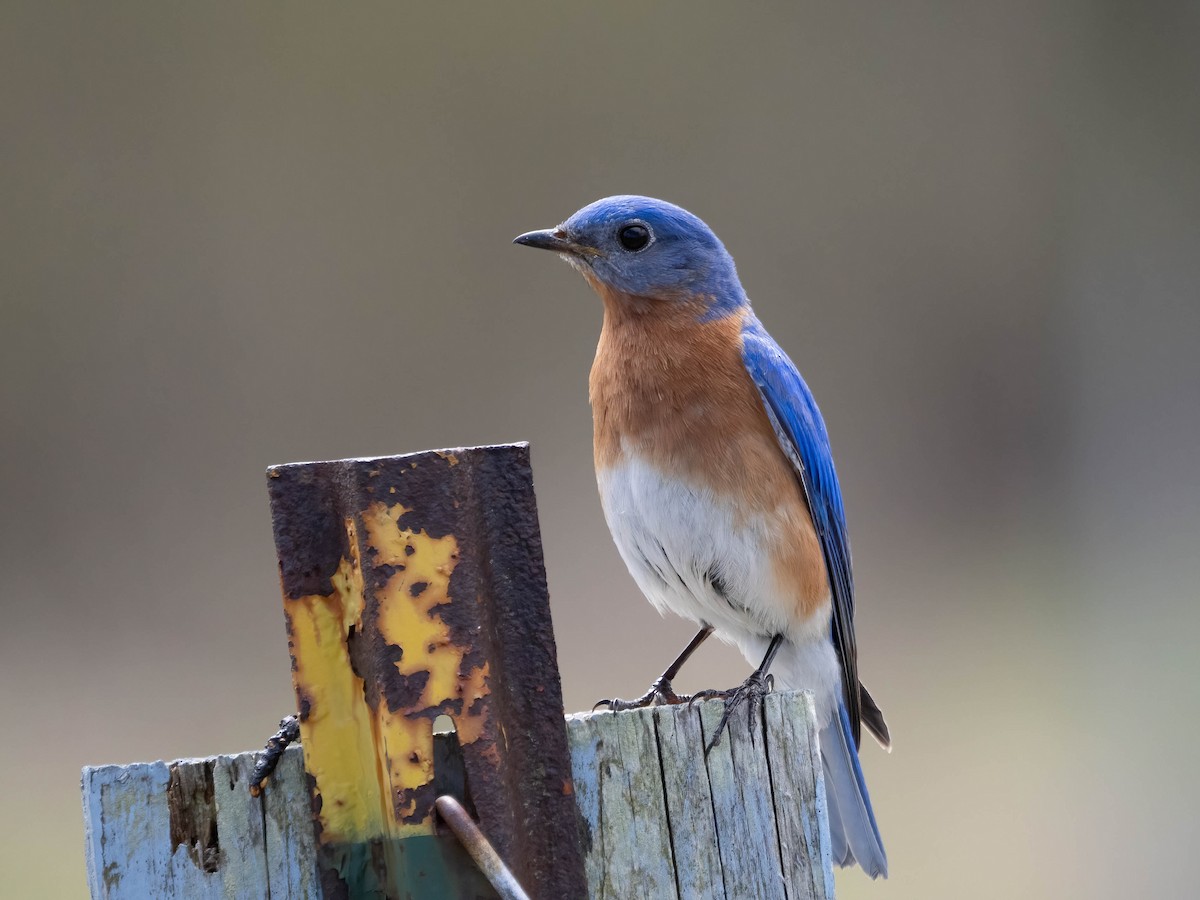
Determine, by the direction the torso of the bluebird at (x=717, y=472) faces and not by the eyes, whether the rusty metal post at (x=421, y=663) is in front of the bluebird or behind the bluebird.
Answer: in front

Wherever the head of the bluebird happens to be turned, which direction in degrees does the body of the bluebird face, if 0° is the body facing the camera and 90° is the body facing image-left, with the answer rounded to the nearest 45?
approximately 45°
